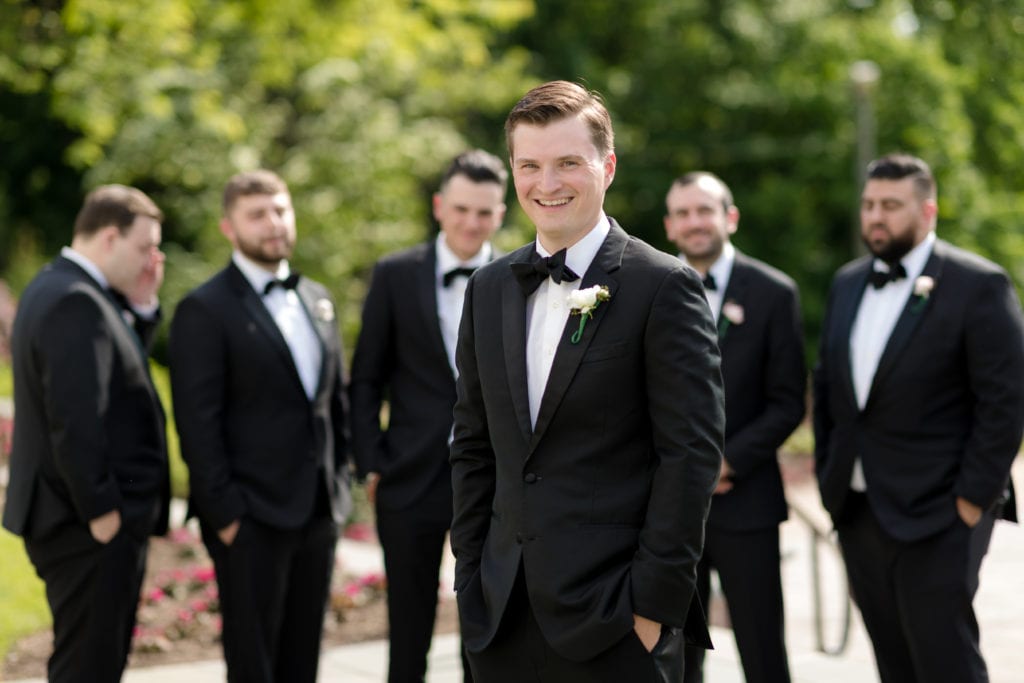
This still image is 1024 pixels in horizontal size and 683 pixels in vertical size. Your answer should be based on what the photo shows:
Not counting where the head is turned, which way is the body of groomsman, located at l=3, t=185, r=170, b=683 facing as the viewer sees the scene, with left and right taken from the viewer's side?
facing to the right of the viewer

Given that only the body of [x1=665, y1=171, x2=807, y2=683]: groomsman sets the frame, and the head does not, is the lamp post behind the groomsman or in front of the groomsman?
behind

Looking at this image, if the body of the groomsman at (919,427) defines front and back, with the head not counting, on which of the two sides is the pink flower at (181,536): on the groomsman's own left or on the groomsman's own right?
on the groomsman's own right

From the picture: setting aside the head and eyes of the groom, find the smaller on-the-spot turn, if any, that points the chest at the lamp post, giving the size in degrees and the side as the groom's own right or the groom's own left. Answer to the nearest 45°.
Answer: approximately 135° to the groom's own right

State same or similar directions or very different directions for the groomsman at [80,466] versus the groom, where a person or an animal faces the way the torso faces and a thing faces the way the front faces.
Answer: very different directions
